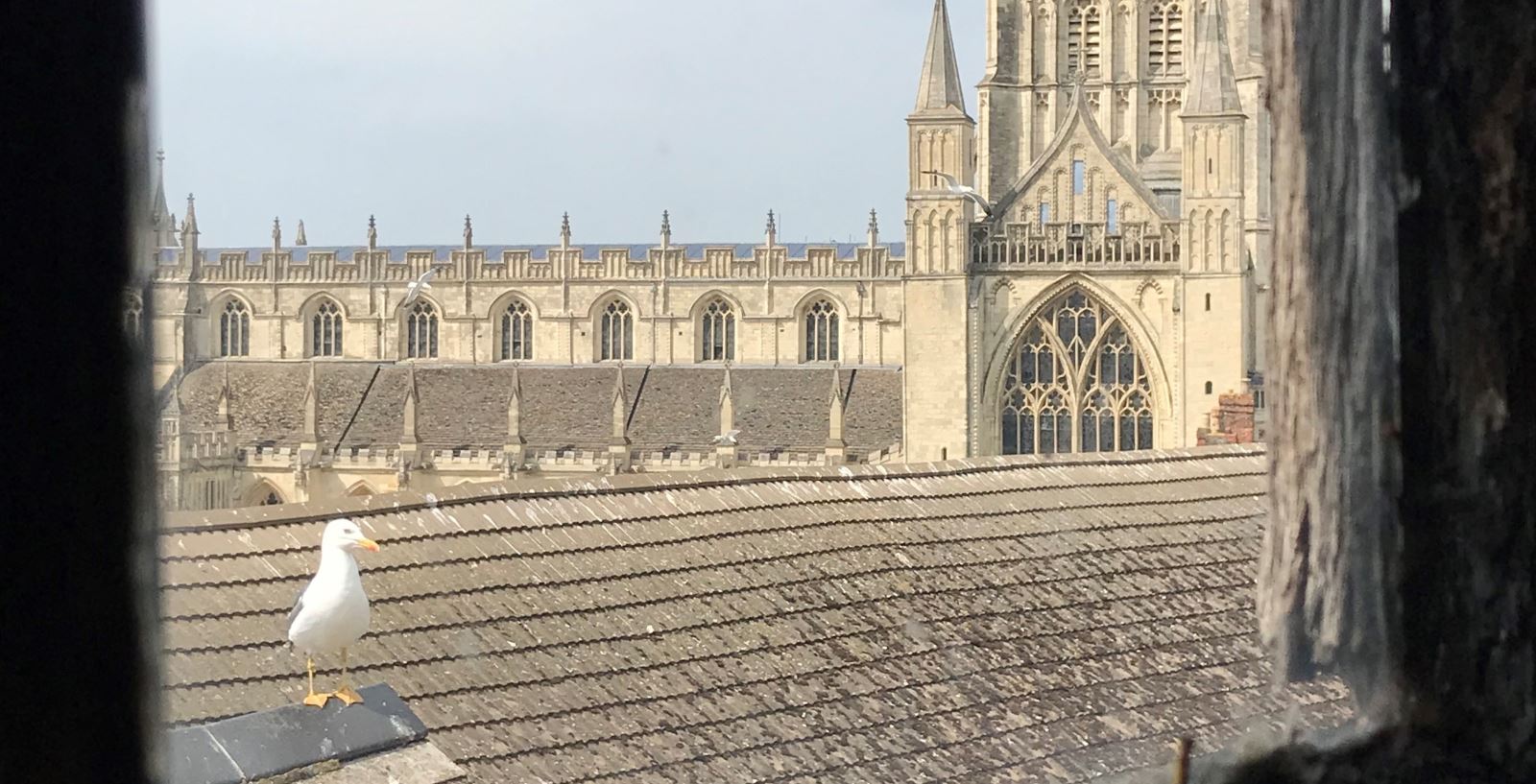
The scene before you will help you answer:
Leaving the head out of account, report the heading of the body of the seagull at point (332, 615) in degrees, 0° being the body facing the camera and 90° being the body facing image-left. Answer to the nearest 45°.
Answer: approximately 315°

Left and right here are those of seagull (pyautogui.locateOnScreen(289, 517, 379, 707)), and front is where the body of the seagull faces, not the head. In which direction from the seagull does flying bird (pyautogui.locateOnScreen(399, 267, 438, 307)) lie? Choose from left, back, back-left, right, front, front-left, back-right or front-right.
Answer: back-left
